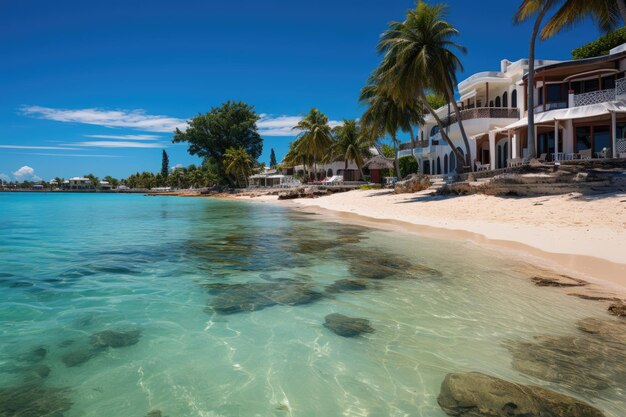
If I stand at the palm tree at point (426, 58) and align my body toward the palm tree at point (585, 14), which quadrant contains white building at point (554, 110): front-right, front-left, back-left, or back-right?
front-left

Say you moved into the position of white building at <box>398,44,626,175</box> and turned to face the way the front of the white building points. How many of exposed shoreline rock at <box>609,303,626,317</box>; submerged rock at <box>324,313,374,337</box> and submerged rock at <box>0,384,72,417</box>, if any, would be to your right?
0

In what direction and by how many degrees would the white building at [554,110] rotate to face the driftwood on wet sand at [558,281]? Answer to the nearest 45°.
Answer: approximately 45° to its left

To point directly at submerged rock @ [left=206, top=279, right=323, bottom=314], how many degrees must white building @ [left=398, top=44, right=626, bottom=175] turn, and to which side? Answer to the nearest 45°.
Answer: approximately 45° to its left

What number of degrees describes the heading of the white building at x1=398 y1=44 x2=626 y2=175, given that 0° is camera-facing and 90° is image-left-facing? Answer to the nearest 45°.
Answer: approximately 45°

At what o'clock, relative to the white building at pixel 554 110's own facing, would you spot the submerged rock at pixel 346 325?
The submerged rock is roughly at 11 o'clock from the white building.

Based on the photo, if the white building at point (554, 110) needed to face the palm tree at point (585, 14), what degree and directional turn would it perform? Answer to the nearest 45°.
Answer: approximately 45° to its left

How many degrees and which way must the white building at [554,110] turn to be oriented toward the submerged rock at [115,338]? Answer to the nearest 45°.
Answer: approximately 45° to its left

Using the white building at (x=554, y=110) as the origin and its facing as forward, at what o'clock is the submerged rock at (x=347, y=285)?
The submerged rock is roughly at 11 o'clock from the white building.

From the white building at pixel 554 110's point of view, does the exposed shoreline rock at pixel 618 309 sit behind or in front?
in front

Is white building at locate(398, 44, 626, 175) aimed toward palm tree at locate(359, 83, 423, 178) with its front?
no

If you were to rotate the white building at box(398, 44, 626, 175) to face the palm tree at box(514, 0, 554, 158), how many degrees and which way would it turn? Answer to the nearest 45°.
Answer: approximately 45° to its left

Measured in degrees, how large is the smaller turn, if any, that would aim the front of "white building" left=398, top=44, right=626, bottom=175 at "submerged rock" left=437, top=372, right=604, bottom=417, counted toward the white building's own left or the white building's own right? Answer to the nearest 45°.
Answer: approximately 45° to the white building's own left

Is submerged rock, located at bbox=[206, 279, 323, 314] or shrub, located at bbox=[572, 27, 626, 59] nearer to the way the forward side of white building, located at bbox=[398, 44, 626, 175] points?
the submerged rock

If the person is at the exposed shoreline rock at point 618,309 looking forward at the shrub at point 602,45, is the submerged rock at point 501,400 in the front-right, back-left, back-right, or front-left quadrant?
back-left

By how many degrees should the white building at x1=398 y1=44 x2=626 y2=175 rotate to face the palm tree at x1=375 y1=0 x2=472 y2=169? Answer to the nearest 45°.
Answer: approximately 45° to its right

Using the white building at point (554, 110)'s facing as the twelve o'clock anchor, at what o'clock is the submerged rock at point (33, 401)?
The submerged rock is roughly at 11 o'clock from the white building.
